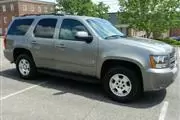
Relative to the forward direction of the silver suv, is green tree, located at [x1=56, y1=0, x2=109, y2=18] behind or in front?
behind

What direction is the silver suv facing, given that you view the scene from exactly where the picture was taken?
facing the viewer and to the right of the viewer
